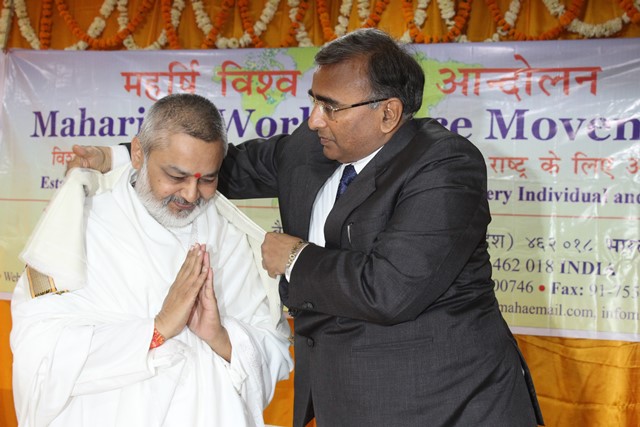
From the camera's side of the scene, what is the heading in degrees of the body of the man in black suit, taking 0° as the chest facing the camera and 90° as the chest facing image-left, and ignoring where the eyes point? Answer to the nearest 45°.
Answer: approximately 45°

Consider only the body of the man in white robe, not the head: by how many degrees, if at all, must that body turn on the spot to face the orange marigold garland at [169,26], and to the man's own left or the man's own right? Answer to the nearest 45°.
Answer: approximately 135° to the man's own left

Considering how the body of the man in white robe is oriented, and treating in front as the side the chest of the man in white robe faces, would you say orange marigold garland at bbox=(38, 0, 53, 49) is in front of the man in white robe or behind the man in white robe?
behind

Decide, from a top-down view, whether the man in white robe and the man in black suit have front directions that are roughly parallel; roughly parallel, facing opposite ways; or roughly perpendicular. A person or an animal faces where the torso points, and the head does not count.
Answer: roughly perpendicular

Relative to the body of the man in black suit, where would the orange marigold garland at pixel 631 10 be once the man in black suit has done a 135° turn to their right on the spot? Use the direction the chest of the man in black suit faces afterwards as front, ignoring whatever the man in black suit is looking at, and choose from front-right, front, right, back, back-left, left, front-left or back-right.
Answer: front-right

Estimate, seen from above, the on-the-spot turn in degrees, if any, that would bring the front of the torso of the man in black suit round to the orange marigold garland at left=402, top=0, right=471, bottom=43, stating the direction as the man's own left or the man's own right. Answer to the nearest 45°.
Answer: approximately 135° to the man's own right

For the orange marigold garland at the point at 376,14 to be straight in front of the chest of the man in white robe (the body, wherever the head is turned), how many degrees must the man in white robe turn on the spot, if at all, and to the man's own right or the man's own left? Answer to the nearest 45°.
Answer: approximately 90° to the man's own left

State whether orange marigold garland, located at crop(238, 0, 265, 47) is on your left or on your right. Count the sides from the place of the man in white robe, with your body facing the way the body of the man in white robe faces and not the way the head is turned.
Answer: on your left

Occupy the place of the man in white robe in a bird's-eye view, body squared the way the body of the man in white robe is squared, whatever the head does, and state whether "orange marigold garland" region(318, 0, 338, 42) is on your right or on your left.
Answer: on your left

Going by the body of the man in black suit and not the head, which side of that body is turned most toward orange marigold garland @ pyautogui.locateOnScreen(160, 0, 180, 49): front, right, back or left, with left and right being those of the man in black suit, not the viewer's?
right

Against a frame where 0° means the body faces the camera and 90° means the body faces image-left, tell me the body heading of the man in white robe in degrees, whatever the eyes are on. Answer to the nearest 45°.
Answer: approximately 315°

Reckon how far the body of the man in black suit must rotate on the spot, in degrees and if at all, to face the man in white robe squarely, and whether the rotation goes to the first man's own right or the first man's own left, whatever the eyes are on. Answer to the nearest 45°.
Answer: approximately 45° to the first man's own right

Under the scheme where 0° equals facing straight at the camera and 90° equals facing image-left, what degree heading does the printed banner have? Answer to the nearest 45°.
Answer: approximately 0°

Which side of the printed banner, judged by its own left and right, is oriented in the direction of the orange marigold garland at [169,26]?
right
